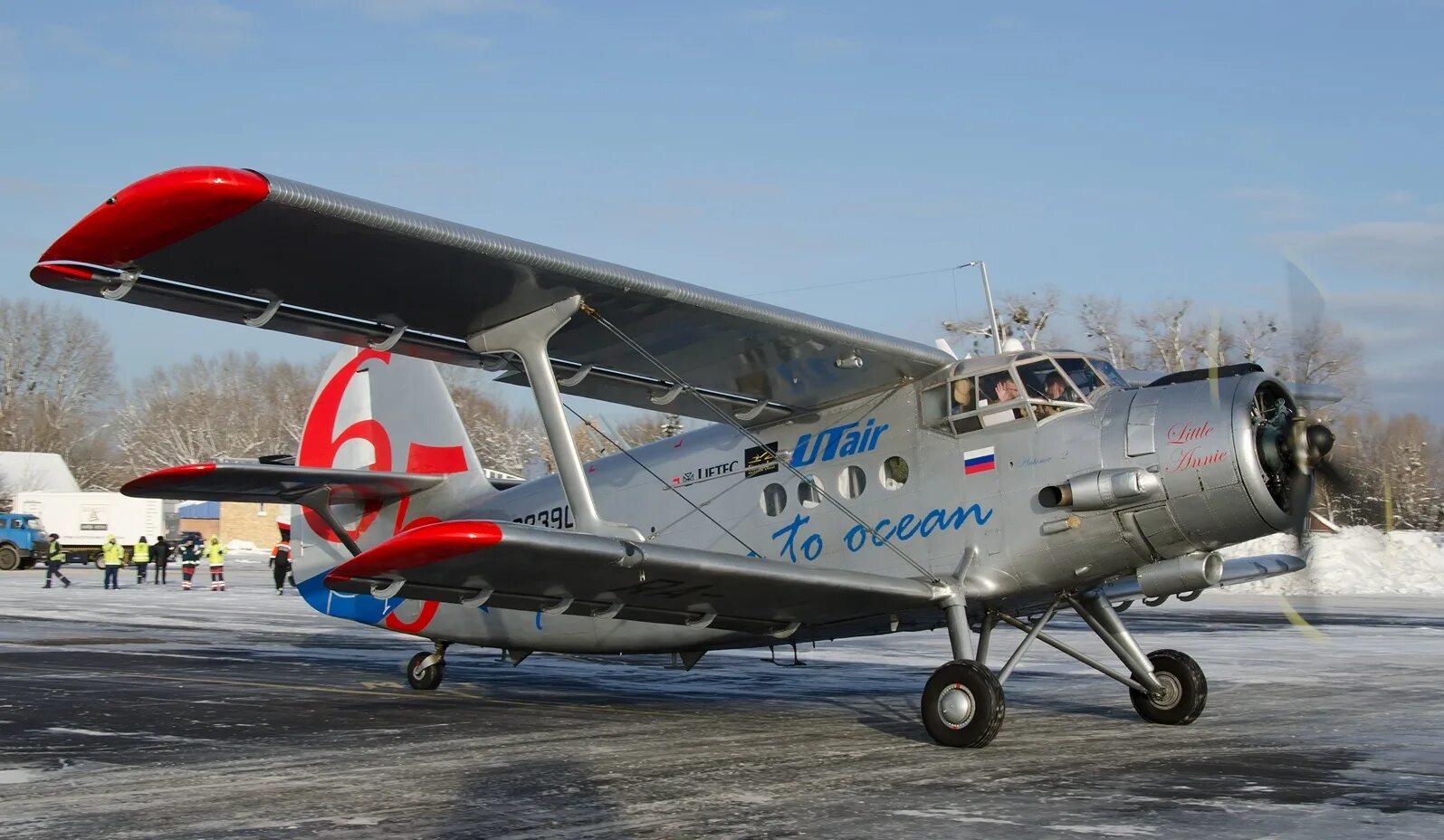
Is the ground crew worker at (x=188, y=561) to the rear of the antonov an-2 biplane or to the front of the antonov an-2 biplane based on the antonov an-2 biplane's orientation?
to the rear

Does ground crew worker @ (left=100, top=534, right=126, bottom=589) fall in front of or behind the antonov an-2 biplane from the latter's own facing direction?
behind

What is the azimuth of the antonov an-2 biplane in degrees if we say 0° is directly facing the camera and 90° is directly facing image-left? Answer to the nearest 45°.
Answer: approximately 315°

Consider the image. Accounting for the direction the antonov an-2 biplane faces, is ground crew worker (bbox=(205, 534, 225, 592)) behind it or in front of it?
behind

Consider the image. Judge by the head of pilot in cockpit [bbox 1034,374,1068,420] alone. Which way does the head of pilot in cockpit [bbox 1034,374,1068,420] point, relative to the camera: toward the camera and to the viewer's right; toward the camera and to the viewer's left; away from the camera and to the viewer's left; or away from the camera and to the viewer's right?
toward the camera and to the viewer's right
